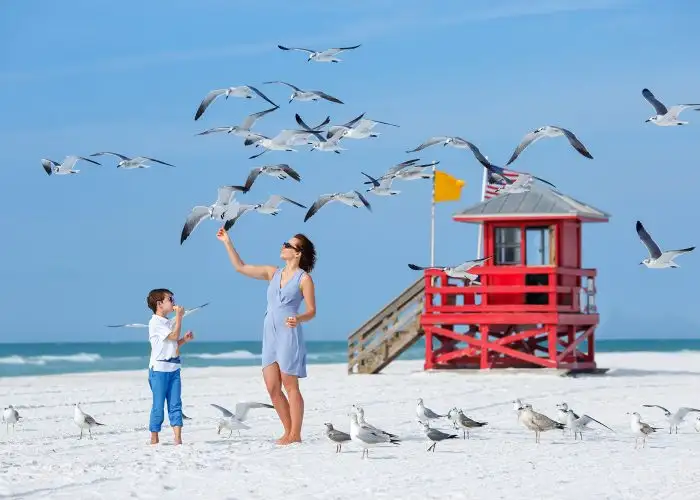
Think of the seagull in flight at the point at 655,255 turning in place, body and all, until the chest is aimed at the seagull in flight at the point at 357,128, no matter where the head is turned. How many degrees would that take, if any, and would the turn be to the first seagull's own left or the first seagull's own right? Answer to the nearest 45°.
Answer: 0° — it already faces it

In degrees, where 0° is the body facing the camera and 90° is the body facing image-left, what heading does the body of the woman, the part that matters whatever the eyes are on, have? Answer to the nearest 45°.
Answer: approximately 45°

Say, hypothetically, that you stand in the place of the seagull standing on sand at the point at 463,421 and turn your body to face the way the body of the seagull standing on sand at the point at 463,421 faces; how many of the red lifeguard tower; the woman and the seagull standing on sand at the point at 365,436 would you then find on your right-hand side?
1

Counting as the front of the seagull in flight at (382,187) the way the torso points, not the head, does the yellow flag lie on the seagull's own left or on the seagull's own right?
on the seagull's own right

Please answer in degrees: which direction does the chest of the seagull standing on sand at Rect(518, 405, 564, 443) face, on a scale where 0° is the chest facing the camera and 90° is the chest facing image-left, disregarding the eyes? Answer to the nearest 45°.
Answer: approximately 90°

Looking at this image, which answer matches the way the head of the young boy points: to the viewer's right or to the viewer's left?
to the viewer's right

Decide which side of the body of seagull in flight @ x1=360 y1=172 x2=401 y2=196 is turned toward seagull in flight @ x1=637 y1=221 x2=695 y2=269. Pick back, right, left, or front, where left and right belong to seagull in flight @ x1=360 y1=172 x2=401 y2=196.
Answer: back

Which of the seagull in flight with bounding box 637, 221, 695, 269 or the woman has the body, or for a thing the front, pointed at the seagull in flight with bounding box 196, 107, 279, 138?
the seagull in flight with bounding box 637, 221, 695, 269

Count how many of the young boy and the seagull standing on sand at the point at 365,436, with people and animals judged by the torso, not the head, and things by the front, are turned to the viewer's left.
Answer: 1

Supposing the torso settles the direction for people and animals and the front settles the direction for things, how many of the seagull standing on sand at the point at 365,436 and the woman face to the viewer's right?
0

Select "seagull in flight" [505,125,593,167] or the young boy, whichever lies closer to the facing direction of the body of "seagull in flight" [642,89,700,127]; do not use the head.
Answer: the seagull in flight

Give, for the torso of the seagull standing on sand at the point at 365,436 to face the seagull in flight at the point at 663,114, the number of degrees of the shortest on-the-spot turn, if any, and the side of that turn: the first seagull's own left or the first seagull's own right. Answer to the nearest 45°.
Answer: approximately 135° to the first seagull's own right

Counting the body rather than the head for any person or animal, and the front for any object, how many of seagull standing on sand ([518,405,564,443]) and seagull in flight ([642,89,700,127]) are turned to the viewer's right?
0

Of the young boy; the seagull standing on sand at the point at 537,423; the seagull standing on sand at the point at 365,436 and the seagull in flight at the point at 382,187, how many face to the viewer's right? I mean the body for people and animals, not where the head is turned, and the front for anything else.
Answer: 1

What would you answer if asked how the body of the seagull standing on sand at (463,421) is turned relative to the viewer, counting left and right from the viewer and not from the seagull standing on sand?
facing to the left of the viewer
